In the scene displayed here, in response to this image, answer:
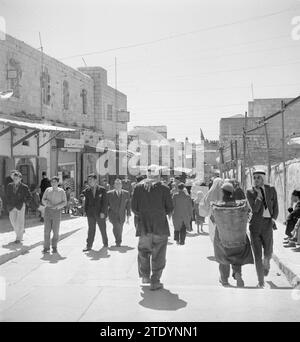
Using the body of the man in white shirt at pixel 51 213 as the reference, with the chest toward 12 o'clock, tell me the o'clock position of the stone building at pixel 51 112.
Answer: The stone building is roughly at 6 o'clock from the man in white shirt.

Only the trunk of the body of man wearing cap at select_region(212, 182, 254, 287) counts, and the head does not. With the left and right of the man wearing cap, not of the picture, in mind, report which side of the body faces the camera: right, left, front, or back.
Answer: back

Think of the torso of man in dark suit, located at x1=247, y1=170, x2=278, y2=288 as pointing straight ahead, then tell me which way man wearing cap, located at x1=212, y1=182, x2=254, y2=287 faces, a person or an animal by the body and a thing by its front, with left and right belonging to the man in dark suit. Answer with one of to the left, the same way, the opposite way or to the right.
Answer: the opposite way

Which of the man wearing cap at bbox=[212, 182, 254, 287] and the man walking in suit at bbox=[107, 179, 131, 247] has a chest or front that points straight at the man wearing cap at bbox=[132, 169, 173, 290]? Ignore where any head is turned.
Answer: the man walking in suit

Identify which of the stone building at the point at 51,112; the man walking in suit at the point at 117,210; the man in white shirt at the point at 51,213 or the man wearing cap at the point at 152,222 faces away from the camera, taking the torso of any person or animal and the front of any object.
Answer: the man wearing cap

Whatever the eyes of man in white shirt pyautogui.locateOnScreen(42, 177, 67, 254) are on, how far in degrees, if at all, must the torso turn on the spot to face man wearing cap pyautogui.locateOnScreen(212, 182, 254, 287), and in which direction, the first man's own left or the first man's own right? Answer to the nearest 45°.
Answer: approximately 45° to the first man's own left

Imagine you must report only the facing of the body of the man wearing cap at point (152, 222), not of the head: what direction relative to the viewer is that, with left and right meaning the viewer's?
facing away from the viewer

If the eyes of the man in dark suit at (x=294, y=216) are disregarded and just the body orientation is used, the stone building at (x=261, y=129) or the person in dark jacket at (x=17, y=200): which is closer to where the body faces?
the person in dark jacket

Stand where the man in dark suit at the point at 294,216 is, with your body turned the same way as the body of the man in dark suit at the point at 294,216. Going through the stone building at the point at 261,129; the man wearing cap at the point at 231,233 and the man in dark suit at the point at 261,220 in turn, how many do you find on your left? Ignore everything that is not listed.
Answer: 2

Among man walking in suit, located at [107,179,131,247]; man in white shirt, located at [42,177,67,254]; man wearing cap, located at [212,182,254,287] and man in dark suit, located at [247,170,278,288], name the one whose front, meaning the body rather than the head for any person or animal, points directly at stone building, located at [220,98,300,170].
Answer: the man wearing cap

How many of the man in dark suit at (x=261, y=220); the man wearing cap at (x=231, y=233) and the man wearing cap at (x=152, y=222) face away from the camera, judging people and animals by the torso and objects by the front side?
2

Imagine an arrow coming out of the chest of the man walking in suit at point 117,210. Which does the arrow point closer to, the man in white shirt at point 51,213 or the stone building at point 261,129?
the man in white shirt
